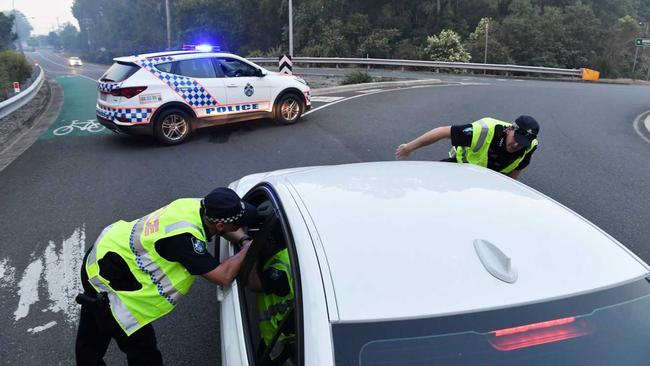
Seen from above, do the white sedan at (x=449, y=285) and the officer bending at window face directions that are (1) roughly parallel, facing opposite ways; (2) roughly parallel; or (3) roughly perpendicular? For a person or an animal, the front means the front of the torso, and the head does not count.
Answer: roughly perpendicular

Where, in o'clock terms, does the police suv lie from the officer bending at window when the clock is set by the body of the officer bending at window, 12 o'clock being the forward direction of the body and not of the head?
The police suv is roughly at 9 o'clock from the officer bending at window.

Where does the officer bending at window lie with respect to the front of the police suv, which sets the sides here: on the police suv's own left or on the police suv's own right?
on the police suv's own right

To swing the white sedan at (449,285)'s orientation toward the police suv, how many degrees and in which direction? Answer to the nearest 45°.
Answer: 0° — it already faces it

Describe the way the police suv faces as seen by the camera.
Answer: facing away from the viewer and to the right of the viewer

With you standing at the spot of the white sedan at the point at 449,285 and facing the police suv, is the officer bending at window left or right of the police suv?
left

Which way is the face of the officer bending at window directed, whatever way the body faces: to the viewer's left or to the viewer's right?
to the viewer's right

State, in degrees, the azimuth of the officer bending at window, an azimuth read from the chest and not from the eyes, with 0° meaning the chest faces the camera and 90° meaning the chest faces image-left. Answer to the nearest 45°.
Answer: approximately 270°

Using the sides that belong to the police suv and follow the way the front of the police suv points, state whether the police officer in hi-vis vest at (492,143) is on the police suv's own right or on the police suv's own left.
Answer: on the police suv's own right

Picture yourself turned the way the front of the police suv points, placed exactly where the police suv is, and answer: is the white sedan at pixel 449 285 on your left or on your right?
on your right

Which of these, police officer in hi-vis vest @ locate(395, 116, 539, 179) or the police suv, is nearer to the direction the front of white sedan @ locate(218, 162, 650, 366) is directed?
the police suv

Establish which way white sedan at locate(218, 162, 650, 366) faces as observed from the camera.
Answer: facing away from the viewer and to the left of the viewer

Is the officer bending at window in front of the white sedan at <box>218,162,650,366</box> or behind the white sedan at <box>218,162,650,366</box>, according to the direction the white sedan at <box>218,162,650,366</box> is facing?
in front

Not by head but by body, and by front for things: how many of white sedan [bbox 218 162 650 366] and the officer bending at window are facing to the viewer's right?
1

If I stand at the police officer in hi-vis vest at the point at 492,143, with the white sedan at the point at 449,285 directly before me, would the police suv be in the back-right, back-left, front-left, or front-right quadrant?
back-right

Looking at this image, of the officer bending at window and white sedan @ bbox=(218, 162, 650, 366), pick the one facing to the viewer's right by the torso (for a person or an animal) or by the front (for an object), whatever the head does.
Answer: the officer bending at window
